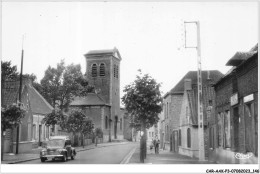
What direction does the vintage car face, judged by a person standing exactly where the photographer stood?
facing the viewer and to the left of the viewer

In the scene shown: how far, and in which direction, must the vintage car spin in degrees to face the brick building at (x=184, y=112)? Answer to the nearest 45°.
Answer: approximately 180°

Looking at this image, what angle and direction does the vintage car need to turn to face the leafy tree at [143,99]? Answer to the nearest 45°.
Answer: approximately 90° to its left

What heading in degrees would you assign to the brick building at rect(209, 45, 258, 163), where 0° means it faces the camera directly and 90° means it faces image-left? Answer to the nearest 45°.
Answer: approximately 45°

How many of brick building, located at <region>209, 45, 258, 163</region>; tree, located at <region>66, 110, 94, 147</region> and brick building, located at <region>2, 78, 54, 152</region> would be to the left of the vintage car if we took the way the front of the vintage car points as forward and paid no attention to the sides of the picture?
1

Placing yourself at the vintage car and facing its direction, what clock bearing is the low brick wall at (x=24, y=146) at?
The low brick wall is roughly at 4 o'clock from the vintage car.

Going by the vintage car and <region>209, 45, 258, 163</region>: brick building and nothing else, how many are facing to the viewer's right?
0

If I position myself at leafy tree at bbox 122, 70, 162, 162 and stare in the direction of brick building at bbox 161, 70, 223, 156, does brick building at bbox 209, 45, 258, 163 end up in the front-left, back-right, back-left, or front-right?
back-right

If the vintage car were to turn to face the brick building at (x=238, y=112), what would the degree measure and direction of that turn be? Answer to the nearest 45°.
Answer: approximately 90° to its left

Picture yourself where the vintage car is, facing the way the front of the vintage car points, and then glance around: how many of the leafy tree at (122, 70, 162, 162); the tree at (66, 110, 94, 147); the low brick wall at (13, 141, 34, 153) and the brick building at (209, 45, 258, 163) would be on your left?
2
